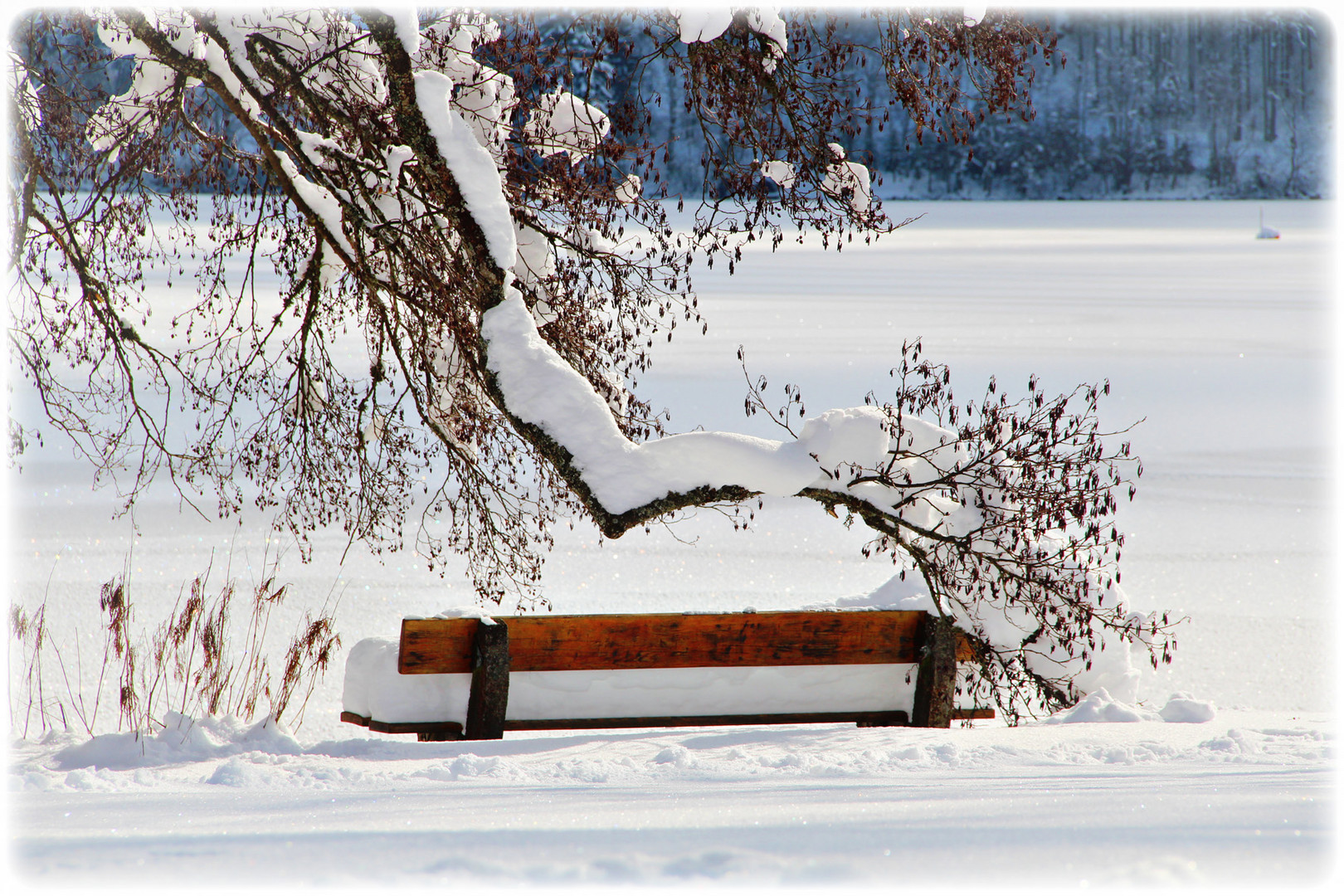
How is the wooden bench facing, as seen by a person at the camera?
facing away from the viewer
